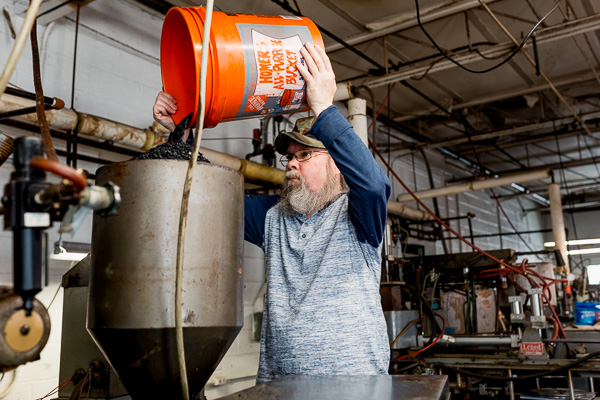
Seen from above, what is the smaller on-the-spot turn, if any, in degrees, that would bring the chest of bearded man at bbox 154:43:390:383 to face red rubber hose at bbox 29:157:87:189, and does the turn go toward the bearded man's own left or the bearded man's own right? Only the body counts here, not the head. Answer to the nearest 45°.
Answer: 0° — they already face it

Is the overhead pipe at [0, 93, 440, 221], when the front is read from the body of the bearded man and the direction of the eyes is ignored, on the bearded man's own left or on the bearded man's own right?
on the bearded man's own right

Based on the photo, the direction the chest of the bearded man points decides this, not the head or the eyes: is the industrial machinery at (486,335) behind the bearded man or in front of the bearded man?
behind

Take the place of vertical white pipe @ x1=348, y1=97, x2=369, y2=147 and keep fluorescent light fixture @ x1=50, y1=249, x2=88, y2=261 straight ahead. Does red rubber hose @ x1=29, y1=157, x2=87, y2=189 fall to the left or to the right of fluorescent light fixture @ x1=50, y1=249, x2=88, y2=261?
left

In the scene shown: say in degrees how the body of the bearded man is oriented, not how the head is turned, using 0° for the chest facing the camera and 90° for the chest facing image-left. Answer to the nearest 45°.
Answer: approximately 45°

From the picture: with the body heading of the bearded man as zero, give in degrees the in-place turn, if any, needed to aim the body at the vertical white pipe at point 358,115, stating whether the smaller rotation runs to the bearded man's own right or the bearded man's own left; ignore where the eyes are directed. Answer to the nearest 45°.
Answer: approximately 135° to the bearded man's own right

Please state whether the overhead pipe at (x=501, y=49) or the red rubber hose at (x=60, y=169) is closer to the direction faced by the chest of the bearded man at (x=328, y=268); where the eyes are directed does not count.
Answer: the red rubber hose

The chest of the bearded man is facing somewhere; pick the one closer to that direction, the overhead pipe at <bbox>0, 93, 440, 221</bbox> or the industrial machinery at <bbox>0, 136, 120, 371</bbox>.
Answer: the industrial machinery

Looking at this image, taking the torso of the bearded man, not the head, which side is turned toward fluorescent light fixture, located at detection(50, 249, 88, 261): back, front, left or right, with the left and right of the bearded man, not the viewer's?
right
